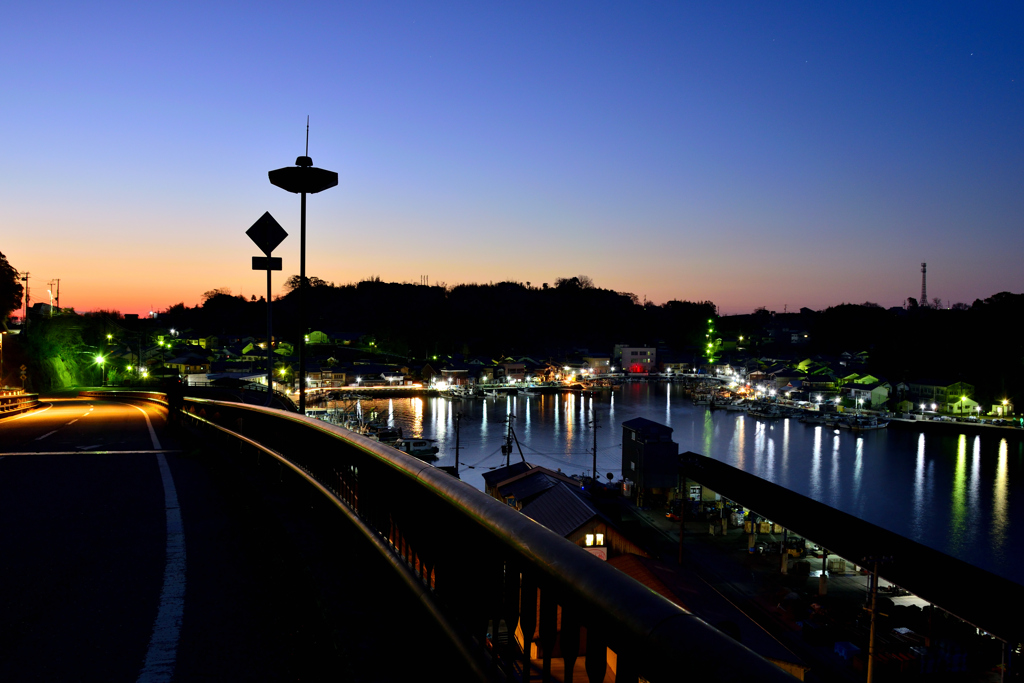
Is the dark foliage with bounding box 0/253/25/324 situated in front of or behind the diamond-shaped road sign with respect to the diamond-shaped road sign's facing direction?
in front

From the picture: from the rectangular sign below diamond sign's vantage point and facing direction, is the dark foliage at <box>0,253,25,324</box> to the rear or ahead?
ahead

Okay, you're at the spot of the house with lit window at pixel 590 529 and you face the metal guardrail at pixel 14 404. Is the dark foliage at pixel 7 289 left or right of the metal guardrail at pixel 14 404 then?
right

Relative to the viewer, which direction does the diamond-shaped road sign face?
away from the camera

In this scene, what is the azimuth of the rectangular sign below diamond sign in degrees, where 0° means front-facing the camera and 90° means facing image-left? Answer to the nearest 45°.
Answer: approximately 180°

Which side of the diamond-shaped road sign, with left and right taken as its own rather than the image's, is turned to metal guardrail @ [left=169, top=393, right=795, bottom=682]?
back

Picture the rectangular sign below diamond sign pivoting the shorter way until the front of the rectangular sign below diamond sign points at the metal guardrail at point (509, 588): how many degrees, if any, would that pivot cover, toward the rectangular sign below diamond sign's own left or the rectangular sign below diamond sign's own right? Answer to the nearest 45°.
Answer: approximately 180°

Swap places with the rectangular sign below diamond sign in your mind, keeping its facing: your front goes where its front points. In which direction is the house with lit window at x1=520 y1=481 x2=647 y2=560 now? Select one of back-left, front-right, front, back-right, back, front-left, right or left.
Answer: front-right

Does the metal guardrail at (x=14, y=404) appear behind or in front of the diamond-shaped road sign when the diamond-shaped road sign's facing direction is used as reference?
in front

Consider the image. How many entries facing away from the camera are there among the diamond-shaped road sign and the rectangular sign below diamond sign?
2
